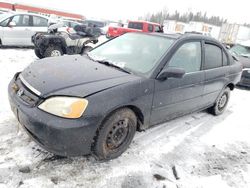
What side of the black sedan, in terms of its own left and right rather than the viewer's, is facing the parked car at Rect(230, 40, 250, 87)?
back

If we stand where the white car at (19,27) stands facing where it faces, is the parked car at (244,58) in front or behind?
behind

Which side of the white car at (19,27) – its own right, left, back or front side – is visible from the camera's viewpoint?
left

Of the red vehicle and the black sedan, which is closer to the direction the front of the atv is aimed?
the black sedan

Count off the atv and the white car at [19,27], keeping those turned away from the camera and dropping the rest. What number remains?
0

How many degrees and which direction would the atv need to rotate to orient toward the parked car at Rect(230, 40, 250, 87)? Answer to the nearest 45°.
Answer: approximately 135° to its left

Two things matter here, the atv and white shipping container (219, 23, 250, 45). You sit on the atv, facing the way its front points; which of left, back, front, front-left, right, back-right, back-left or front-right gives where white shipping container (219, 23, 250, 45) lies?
back

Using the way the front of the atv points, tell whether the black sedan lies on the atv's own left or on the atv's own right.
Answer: on the atv's own left

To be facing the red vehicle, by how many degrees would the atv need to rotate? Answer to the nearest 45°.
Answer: approximately 180°

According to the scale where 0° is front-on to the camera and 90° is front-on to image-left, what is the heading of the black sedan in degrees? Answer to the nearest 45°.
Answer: approximately 45°

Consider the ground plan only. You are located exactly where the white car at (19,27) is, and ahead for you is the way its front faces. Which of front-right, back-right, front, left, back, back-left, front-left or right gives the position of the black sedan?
left

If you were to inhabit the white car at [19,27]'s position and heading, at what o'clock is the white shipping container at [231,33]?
The white shipping container is roughly at 5 o'clock from the white car.
